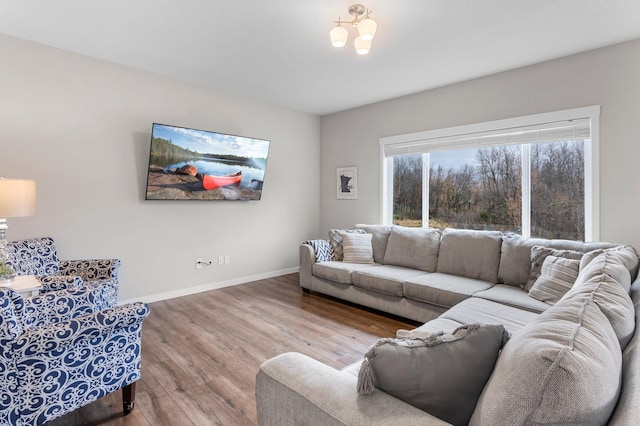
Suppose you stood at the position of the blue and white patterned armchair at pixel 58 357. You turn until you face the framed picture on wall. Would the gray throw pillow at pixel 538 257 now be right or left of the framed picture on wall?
right

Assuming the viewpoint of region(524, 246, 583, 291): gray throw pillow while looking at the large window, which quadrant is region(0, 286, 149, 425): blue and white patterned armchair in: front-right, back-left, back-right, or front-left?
back-left

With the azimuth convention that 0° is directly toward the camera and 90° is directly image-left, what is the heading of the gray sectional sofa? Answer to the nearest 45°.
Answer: approximately 45°

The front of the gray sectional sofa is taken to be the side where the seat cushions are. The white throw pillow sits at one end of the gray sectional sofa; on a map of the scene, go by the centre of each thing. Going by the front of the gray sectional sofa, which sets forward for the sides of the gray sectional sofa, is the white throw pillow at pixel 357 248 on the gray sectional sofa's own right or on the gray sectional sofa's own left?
on the gray sectional sofa's own right

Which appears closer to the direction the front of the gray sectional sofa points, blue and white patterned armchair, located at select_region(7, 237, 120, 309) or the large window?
the blue and white patterned armchair

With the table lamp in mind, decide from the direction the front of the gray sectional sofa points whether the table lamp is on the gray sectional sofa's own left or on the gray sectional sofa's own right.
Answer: on the gray sectional sofa's own right
